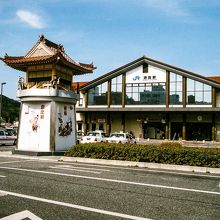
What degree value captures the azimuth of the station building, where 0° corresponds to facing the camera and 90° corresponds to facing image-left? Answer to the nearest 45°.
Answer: approximately 0°

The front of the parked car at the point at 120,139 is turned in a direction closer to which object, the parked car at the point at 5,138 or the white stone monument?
the white stone monument

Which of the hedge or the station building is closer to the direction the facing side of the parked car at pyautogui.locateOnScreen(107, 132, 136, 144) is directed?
the hedge

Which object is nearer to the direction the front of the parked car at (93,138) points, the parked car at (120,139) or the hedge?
the hedge

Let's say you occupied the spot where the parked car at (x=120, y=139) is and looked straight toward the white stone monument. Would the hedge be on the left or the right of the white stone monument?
left

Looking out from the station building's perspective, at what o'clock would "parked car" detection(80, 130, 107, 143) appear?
The parked car is roughly at 1 o'clock from the station building.

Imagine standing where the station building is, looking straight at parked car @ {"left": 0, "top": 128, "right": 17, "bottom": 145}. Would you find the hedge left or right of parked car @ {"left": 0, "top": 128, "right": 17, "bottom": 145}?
left

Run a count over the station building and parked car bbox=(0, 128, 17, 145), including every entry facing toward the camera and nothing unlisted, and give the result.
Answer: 1

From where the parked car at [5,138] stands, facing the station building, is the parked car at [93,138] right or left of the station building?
right

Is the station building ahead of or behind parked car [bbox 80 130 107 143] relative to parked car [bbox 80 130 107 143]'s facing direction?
behind
